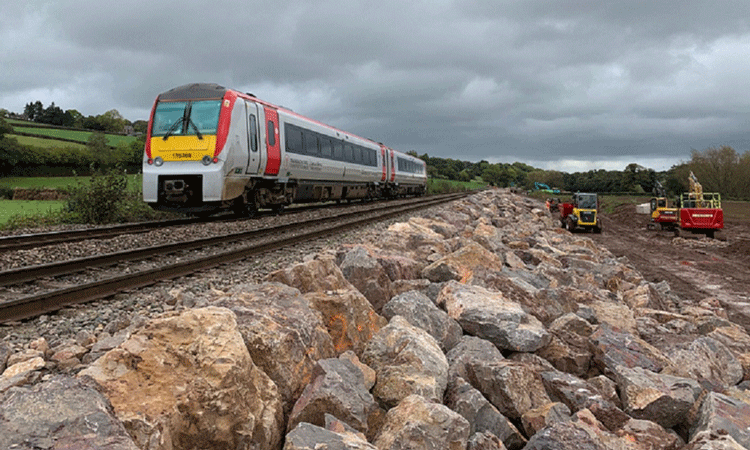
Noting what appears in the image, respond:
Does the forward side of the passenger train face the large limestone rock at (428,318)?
no

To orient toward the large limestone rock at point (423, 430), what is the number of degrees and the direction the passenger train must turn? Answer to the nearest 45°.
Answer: approximately 45° to its left

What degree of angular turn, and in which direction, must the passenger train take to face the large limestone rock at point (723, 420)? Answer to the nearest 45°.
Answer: approximately 45° to its left

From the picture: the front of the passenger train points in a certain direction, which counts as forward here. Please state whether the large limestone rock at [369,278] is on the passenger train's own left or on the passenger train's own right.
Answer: on the passenger train's own left

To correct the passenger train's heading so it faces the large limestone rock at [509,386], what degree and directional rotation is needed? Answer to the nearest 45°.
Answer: approximately 45° to its left

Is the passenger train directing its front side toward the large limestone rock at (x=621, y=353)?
no

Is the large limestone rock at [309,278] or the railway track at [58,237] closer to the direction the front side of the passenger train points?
the railway track

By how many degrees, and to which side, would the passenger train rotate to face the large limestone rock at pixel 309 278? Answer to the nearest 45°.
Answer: approximately 45° to its left

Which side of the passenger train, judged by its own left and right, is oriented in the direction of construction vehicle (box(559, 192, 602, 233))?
back

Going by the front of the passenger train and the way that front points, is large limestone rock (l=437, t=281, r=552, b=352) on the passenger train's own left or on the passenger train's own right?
on the passenger train's own left

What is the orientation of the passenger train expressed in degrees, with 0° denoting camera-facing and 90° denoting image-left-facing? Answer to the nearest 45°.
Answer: approximately 45°

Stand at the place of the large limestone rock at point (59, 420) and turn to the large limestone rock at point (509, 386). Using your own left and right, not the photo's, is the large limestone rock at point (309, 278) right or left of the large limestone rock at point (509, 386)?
left

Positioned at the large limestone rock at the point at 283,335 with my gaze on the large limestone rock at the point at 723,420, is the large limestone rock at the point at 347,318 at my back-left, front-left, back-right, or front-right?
front-left

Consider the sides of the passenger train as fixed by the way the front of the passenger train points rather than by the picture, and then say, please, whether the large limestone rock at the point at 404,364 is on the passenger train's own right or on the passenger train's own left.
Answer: on the passenger train's own left

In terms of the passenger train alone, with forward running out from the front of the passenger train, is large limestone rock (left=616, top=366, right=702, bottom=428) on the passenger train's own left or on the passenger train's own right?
on the passenger train's own left
